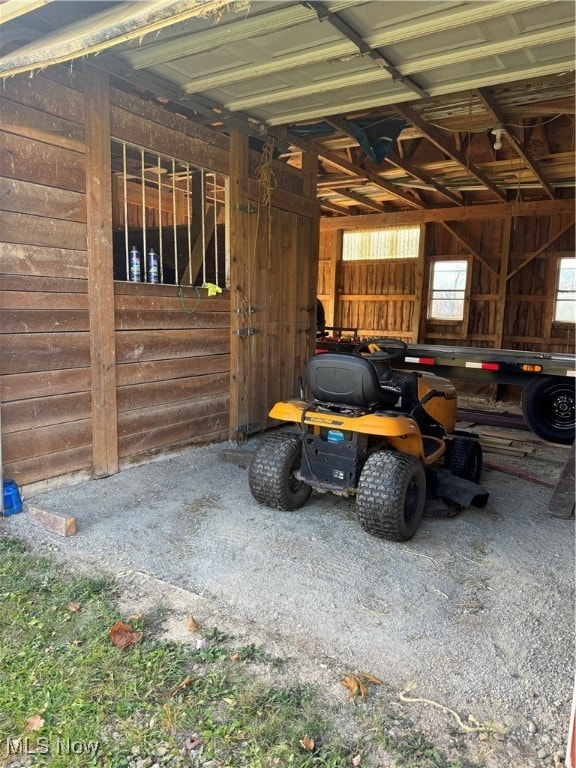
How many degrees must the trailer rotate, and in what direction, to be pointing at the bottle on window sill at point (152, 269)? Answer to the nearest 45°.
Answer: approximately 45° to its left

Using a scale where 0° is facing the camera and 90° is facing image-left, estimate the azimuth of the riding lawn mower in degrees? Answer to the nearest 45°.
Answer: approximately 225°

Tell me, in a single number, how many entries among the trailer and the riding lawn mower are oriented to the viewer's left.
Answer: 1

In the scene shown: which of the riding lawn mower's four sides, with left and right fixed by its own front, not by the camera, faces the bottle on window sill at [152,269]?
left

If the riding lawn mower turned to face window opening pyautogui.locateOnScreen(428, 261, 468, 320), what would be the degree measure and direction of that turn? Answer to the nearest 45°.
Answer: approximately 45° to its left

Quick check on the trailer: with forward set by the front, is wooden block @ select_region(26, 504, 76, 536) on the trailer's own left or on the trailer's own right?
on the trailer's own left

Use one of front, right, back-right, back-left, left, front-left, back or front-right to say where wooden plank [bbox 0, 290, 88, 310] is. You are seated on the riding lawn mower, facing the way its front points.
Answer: back-left

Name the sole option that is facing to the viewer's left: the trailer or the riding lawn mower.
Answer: the trailer

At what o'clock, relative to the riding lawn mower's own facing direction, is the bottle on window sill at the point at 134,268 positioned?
The bottle on window sill is roughly at 8 o'clock from the riding lawn mower.

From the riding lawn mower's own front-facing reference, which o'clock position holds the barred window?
The barred window is roughly at 9 o'clock from the riding lawn mower.

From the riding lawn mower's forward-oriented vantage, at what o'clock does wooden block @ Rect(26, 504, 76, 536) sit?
The wooden block is roughly at 7 o'clock from the riding lawn mower.

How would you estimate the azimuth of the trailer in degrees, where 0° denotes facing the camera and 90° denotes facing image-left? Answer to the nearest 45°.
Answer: approximately 90°
